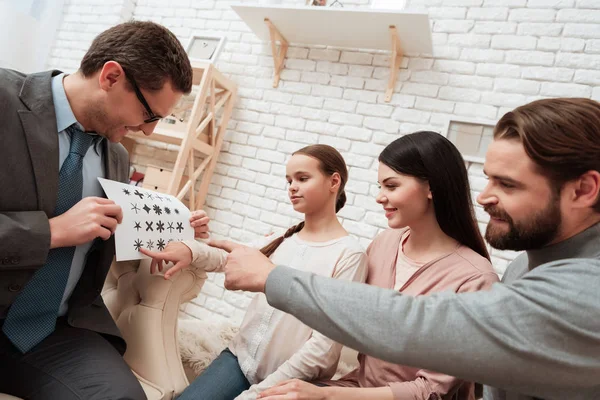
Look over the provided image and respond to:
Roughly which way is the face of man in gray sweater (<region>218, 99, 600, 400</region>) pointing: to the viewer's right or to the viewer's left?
to the viewer's left

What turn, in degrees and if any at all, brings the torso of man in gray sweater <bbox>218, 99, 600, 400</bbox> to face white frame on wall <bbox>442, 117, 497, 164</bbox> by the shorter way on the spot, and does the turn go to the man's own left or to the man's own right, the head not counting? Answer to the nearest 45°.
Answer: approximately 90° to the man's own right

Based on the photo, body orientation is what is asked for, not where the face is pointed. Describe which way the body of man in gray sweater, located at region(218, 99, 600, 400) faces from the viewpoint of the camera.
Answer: to the viewer's left

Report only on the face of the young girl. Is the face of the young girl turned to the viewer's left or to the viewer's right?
to the viewer's left

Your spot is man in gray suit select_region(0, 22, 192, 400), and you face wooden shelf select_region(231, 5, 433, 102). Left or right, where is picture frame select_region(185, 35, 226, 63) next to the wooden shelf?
left

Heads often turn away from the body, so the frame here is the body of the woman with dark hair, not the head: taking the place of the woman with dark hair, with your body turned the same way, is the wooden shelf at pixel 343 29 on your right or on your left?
on your right

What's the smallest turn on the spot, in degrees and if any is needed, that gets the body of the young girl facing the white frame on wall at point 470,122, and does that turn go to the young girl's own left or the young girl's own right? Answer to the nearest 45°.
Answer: approximately 180°

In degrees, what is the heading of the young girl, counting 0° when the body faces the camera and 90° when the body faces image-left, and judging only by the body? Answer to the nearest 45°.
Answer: approximately 45°

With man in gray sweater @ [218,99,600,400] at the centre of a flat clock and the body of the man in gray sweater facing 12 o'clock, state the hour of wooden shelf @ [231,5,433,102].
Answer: The wooden shelf is roughly at 2 o'clock from the man in gray sweater.

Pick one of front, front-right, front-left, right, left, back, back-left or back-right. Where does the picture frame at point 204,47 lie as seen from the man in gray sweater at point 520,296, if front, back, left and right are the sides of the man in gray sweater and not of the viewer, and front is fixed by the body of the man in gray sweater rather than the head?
front-right
